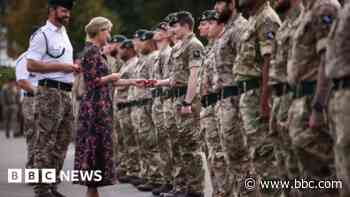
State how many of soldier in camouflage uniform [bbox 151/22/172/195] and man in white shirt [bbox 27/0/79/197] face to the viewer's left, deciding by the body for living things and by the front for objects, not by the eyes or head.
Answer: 1

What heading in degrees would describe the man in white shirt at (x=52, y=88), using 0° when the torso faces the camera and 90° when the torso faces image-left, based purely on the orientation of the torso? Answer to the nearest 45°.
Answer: approximately 315°

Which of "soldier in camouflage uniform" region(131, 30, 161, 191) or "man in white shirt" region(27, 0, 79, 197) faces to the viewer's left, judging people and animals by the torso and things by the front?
the soldier in camouflage uniform

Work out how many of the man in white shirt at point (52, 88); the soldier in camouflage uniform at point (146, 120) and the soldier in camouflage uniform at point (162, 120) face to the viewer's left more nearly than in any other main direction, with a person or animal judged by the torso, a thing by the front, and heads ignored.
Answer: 2

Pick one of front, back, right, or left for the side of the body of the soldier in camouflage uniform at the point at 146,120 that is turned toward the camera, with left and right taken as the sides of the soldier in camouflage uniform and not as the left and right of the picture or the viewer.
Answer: left

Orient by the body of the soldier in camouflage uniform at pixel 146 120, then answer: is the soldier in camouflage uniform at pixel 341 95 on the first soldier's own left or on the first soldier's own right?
on the first soldier's own left
